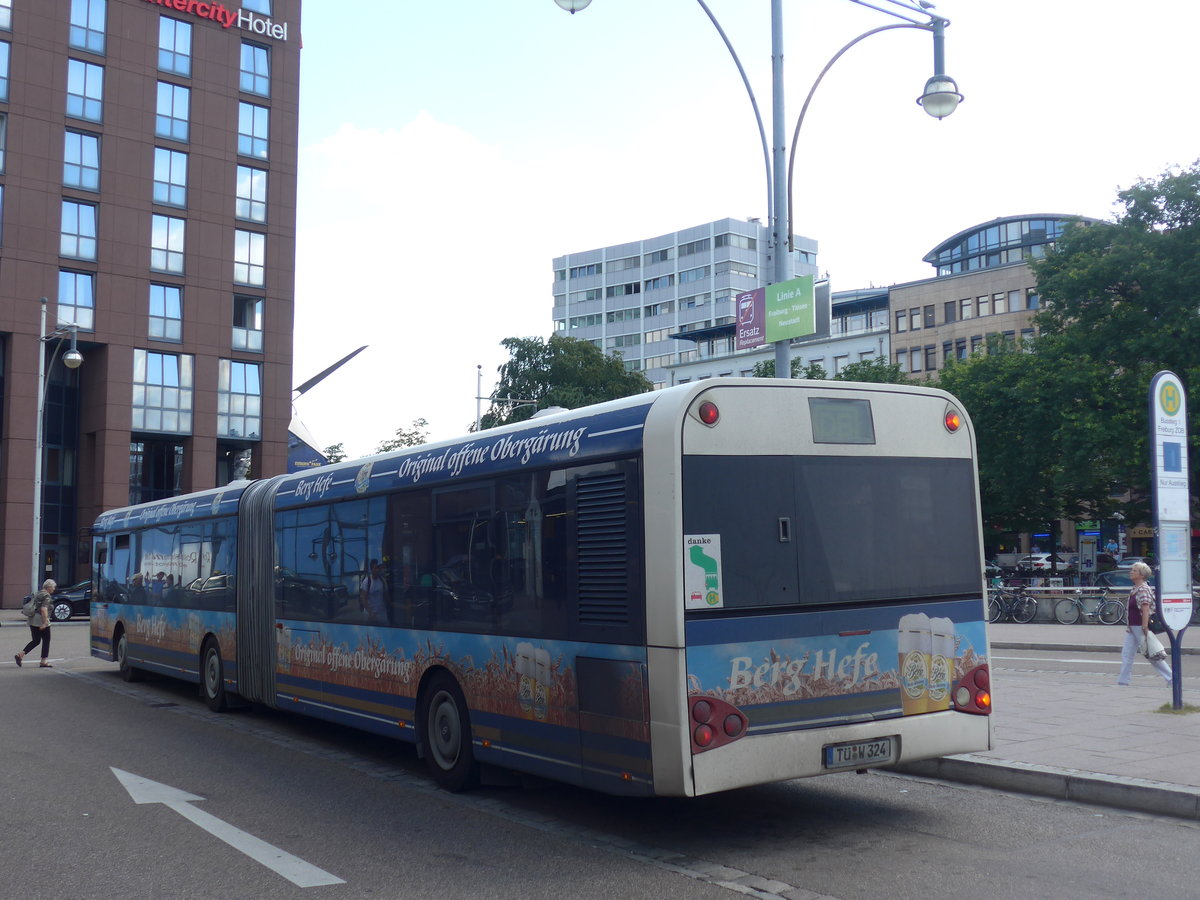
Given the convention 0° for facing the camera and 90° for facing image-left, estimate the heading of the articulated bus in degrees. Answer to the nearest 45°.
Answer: approximately 135°

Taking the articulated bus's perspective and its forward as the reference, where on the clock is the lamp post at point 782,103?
The lamp post is roughly at 2 o'clock from the articulated bus.

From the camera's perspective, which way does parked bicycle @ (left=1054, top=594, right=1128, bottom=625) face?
to the viewer's left

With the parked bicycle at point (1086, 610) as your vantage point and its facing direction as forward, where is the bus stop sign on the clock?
The bus stop sign is roughly at 9 o'clock from the parked bicycle.

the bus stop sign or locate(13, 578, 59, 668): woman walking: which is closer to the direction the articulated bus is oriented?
the woman walking

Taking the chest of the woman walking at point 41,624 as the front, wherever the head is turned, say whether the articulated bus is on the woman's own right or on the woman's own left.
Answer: on the woman's own right

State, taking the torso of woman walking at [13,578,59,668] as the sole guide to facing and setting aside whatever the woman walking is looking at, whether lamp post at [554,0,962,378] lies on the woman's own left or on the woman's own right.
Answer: on the woman's own right
